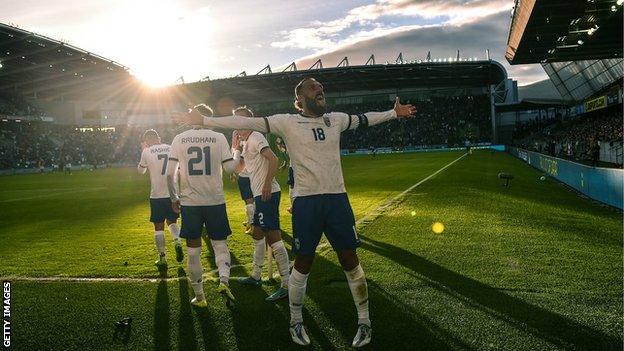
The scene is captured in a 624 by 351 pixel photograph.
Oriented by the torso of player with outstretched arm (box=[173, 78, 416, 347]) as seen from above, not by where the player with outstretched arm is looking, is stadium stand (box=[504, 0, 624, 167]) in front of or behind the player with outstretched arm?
behind

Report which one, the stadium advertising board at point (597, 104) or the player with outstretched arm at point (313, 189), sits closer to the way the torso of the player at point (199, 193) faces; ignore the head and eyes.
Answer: the stadium advertising board

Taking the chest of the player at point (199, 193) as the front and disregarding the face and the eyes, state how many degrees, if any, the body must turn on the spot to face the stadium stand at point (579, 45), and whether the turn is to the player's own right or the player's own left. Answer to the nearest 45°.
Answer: approximately 45° to the player's own right

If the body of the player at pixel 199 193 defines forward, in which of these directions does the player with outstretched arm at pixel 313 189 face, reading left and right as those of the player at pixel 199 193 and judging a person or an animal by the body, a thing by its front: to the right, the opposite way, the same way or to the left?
the opposite way

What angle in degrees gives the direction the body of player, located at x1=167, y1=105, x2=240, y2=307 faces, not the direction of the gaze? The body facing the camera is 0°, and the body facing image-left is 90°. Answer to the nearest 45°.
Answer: approximately 180°

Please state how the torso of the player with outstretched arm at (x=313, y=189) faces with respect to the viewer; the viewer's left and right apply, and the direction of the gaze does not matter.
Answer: facing the viewer

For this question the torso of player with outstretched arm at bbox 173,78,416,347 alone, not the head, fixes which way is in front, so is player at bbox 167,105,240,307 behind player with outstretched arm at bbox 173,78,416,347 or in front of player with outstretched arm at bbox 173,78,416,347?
behind

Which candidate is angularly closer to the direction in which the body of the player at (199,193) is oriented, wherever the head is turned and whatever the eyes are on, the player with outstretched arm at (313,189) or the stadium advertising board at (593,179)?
the stadium advertising board
